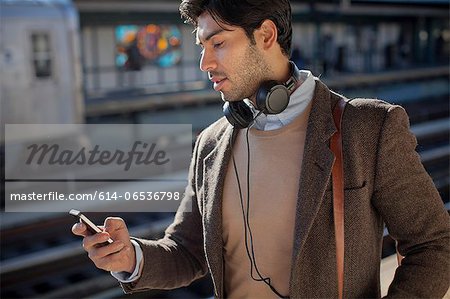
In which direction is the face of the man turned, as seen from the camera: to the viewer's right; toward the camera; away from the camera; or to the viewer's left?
to the viewer's left

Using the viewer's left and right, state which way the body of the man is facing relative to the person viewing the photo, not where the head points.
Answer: facing the viewer and to the left of the viewer

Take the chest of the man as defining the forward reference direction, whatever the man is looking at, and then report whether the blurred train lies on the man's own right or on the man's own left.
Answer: on the man's own right
